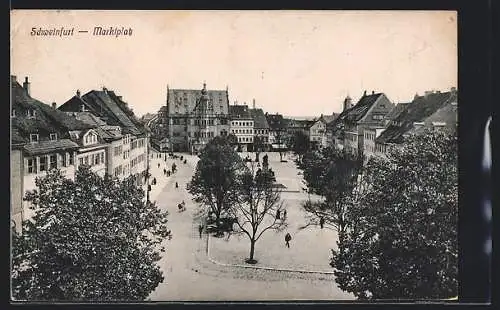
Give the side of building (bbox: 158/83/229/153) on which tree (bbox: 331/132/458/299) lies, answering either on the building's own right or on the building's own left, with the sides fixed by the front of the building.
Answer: on the building's own left

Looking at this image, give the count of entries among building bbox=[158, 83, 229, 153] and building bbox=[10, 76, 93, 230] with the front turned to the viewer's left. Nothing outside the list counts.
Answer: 0

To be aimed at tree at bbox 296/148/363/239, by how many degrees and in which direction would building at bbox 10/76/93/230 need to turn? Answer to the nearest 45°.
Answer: approximately 45° to its left

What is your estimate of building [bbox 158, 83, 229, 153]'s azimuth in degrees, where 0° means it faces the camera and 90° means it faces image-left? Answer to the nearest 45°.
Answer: approximately 0°
